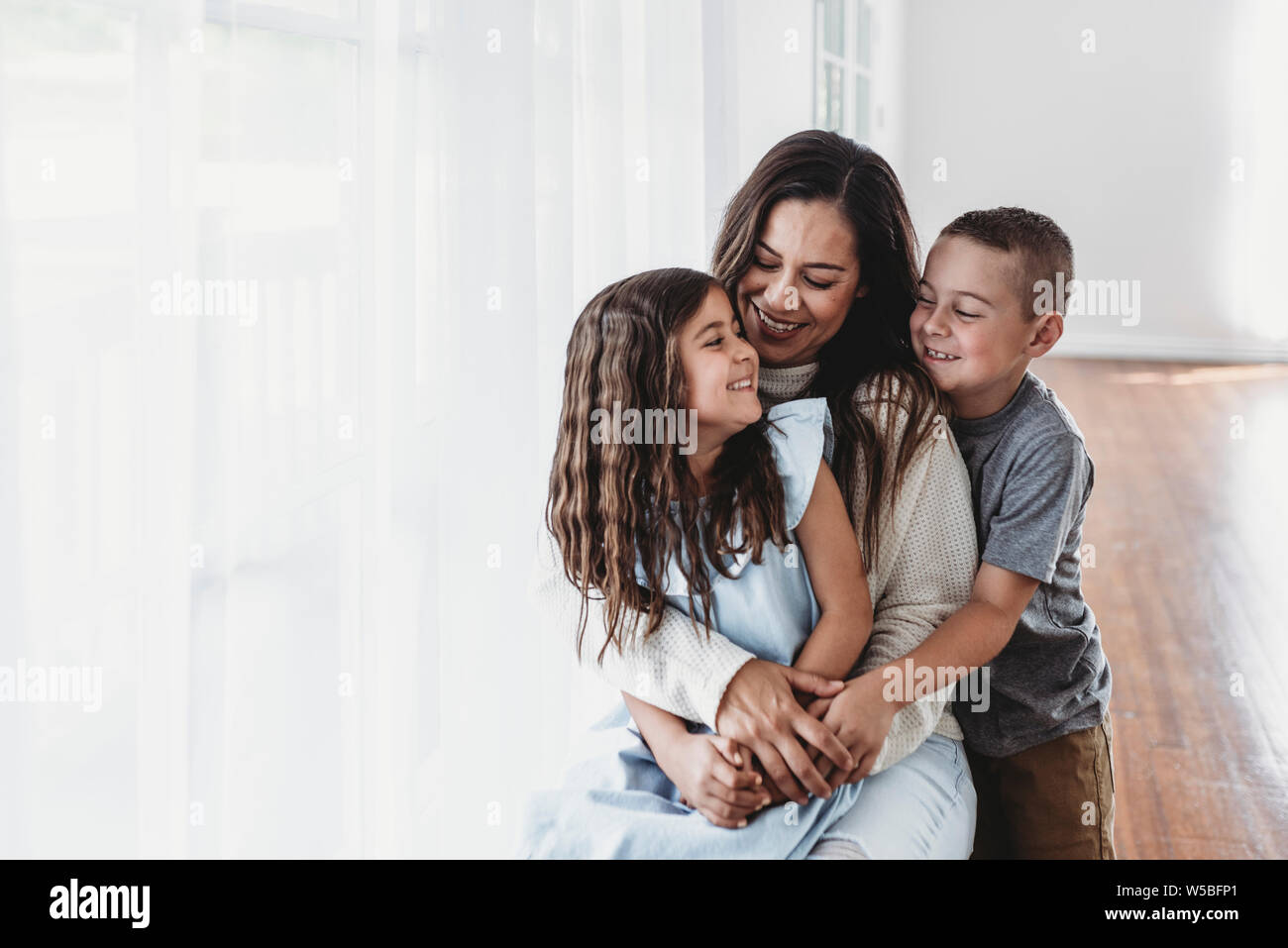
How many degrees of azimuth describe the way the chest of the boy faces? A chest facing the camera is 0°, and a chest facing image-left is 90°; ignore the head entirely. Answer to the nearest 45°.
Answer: approximately 45°
